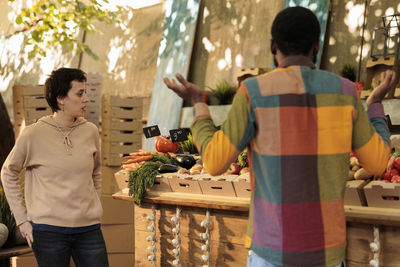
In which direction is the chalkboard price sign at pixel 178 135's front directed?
toward the camera

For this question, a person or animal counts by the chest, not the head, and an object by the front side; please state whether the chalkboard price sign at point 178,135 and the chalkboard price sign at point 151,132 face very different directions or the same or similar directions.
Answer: same or similar directions

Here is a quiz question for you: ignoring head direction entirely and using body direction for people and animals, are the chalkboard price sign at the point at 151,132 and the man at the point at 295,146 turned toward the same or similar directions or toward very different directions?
very different directions

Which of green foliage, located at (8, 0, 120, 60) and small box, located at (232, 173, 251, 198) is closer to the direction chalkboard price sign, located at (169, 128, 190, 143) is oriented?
the small box

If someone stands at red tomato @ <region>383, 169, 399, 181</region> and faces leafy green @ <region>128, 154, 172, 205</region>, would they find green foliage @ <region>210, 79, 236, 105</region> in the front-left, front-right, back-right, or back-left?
front-right

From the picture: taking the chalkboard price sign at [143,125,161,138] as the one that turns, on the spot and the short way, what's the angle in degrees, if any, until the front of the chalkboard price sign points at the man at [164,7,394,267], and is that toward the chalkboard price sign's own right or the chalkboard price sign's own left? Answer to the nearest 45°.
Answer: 0° — it already faces them

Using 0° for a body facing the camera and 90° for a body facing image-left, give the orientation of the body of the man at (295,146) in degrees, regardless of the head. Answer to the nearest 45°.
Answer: approximately 180°

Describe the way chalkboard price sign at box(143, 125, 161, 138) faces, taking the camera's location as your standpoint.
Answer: facing the viewer

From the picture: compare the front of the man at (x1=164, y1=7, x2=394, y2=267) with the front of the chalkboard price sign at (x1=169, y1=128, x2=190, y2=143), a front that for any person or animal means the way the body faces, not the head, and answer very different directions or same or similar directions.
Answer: very different directions

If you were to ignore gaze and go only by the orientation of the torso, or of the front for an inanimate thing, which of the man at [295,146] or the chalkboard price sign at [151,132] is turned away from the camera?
the man

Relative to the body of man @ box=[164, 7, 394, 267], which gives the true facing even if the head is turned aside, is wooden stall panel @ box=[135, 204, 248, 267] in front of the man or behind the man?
in front

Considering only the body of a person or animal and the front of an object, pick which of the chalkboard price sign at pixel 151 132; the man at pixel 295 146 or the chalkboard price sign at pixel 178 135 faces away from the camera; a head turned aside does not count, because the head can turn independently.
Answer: the man

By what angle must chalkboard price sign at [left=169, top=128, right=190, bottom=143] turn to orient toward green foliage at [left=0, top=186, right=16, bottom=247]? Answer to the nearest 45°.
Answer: approximately 90° to its right
